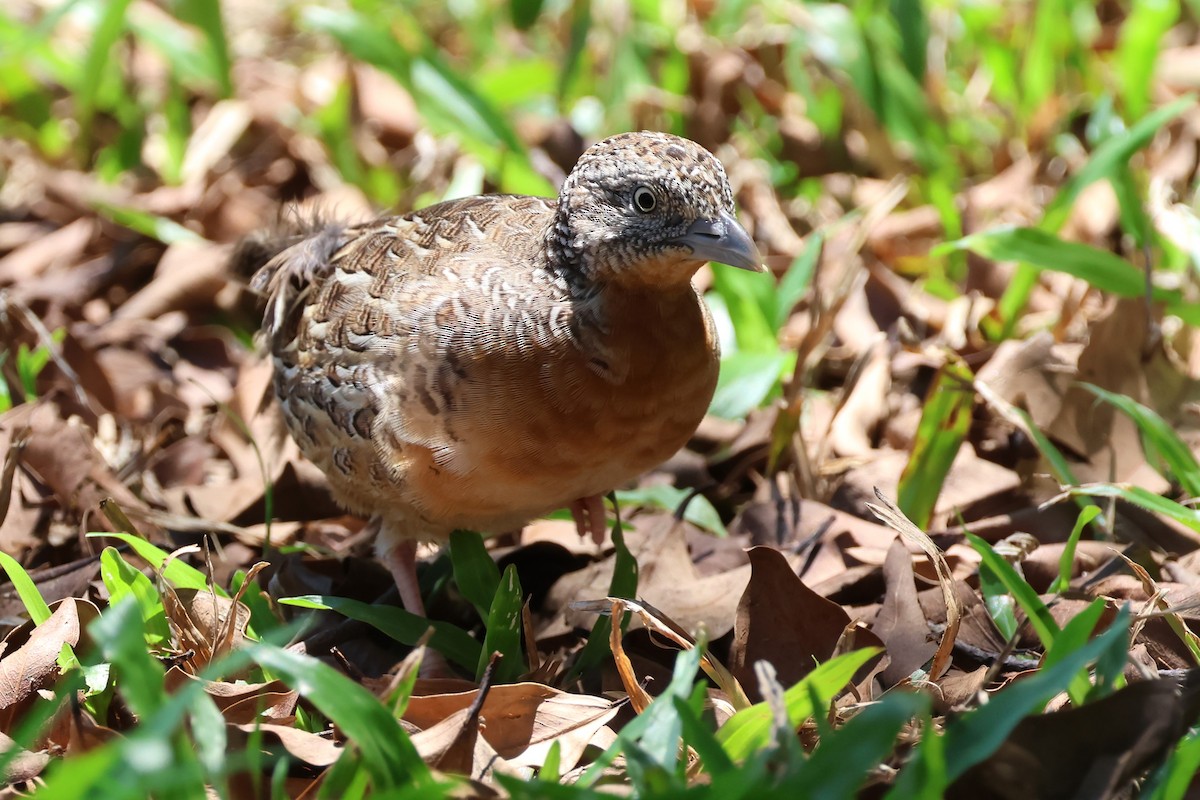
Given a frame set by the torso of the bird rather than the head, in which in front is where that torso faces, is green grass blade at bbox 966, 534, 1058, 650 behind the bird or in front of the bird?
in front

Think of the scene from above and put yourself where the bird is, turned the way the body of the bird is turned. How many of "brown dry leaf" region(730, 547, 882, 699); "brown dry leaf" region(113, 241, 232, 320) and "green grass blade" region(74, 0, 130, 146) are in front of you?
1

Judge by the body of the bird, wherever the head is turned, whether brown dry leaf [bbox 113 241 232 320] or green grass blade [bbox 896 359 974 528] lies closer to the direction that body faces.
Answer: the green grass blade

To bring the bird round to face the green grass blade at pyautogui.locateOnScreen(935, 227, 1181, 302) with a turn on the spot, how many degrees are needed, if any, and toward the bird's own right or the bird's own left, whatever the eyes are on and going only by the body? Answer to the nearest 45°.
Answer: approximately 90° to the bird's own left

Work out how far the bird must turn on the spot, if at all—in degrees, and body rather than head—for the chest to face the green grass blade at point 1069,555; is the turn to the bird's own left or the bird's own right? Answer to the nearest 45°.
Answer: approximately 45° to the bird's own left

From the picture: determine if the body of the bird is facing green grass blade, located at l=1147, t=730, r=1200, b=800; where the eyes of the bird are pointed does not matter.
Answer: yes

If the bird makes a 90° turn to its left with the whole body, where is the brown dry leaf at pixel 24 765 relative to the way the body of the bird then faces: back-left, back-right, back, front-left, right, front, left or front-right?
back

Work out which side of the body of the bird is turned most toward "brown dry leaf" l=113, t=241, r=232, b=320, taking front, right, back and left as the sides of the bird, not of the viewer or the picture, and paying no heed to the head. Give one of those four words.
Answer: back

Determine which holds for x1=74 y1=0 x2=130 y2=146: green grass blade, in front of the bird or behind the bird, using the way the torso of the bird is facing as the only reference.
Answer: behind

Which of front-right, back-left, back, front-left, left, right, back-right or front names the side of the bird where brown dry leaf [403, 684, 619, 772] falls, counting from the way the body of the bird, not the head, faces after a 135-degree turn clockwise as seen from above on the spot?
left

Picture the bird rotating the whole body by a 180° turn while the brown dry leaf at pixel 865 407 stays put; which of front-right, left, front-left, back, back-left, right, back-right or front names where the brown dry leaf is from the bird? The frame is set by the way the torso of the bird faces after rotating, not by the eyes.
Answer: right

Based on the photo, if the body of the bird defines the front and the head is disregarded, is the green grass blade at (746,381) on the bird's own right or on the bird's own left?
on the bird's own left
